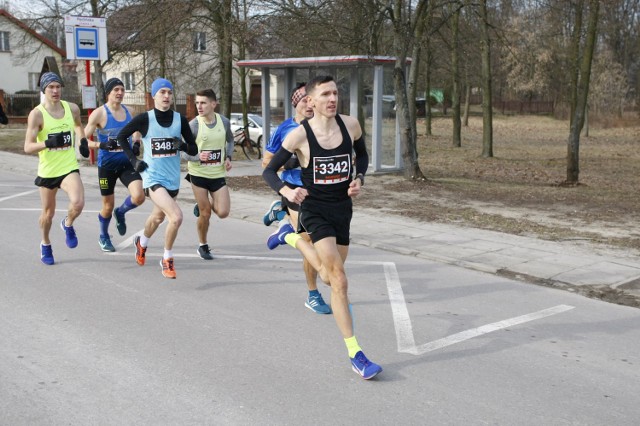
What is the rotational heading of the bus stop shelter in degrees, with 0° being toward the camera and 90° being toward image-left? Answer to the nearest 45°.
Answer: approximately 45°

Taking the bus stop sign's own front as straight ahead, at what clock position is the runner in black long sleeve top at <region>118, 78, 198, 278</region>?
The runner in black long sleeve top is roughly at 12 o'clock from the bus stop sign.

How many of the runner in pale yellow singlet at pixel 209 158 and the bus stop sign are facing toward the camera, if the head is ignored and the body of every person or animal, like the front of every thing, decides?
2

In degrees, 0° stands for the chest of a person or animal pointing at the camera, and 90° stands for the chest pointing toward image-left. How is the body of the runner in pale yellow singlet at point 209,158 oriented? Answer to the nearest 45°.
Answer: approximately 0°

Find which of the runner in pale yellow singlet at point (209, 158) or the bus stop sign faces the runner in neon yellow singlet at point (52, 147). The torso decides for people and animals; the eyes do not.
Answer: the bus stop sign

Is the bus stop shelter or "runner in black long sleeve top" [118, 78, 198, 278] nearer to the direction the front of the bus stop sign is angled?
the runner in black long sleeve top

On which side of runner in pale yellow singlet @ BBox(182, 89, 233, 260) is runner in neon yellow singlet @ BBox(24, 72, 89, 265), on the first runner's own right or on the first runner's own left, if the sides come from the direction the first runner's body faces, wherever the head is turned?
on the first runner's own right

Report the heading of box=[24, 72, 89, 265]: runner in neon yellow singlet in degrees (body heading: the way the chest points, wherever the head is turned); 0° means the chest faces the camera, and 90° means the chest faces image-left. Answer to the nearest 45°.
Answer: approximately 315°

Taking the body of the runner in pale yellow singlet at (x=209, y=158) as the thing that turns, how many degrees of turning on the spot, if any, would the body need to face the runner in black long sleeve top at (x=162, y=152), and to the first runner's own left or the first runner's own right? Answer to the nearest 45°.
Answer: approximately 45° to the first runner's own right

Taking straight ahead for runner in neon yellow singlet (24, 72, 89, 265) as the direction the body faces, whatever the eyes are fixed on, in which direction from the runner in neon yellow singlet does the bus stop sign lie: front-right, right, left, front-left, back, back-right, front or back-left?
back-left

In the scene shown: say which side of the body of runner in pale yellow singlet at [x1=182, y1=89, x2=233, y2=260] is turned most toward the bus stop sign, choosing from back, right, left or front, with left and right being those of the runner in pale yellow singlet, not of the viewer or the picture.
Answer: back
